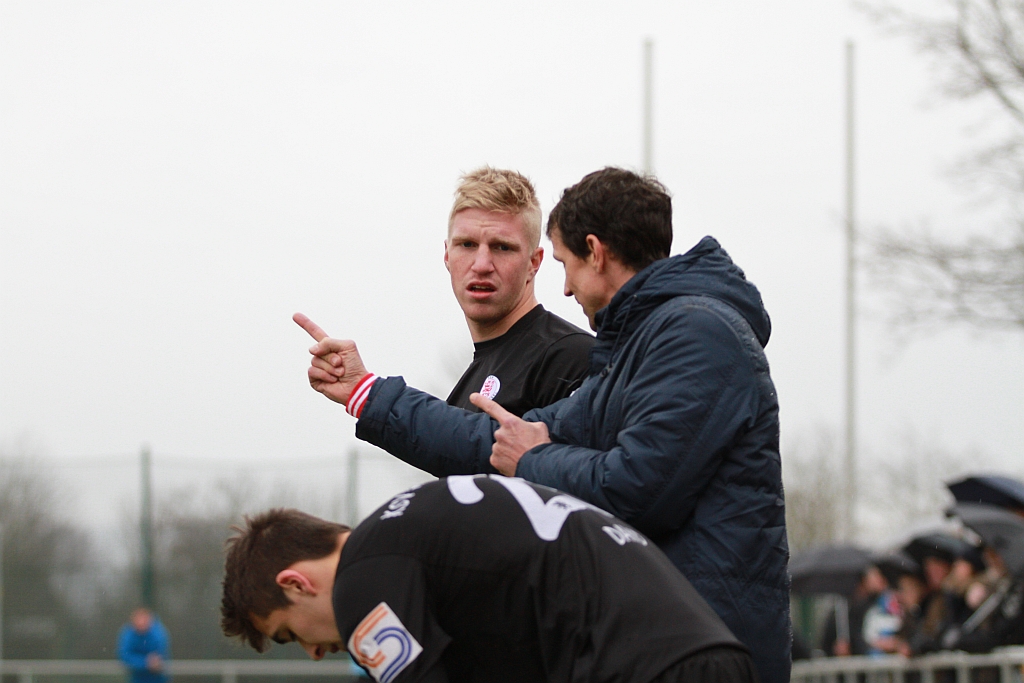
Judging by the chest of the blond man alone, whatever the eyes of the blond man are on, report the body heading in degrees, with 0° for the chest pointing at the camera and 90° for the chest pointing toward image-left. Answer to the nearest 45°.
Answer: approximately 45°

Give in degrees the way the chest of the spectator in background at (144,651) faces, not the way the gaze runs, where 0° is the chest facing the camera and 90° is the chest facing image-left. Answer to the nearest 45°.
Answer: approximately 0°

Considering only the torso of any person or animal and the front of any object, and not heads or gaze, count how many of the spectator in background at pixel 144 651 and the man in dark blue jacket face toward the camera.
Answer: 1

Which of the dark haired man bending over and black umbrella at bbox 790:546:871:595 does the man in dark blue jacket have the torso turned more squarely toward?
the dark haired man bending over

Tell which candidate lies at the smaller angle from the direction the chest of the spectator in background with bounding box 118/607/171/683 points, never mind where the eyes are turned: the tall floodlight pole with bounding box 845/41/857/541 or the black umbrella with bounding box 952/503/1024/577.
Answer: the black umbrella

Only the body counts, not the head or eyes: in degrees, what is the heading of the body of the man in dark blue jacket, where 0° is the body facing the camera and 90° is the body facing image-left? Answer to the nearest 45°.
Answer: approximately 90°

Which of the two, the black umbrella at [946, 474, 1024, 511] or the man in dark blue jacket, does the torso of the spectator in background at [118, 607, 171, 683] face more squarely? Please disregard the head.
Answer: the man in dark blue jacket

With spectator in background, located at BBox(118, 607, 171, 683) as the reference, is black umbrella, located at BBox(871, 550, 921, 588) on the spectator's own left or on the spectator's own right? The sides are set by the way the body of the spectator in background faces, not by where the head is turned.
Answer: on the spectator's own left
